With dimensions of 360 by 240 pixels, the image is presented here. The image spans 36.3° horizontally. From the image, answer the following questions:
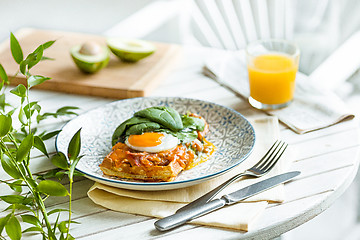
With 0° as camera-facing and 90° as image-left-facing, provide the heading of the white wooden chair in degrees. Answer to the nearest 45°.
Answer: approximately 45°
